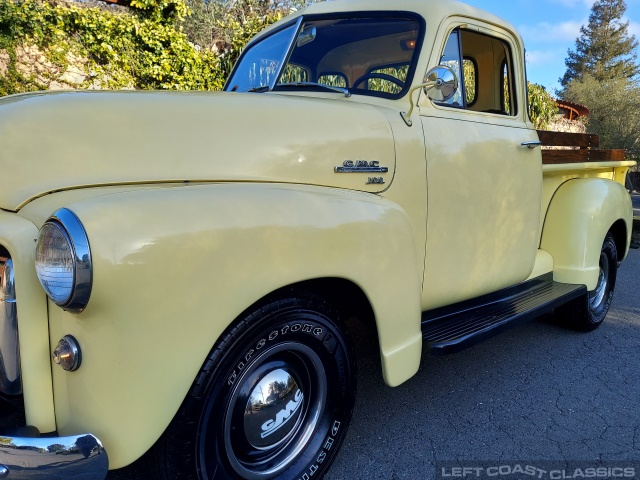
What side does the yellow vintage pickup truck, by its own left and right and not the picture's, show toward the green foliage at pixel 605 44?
back

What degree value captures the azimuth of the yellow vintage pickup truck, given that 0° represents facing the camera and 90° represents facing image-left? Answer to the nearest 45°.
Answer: approximately 45°
